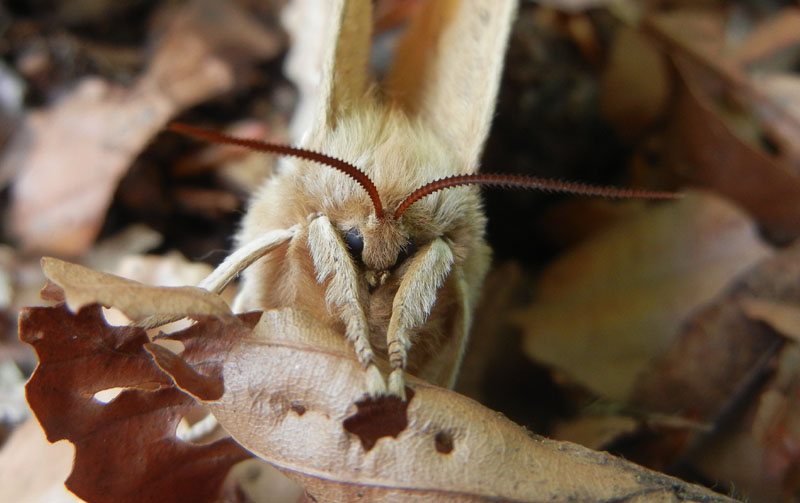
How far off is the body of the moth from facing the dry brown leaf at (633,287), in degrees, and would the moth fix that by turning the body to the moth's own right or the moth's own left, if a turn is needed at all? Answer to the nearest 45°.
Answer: approximately 135° to the moth's own left

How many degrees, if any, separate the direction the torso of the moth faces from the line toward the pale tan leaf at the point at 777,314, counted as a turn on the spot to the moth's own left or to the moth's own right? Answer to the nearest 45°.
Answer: approximately 90° to the moth's own left

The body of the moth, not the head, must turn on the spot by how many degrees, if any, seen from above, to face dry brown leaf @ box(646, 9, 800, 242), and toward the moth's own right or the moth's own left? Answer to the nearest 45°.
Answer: approximately 135° to the moth's own left

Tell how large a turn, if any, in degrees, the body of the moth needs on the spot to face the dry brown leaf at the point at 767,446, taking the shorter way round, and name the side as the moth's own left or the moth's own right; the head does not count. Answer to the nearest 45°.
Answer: approximately 90° to the moth's own left

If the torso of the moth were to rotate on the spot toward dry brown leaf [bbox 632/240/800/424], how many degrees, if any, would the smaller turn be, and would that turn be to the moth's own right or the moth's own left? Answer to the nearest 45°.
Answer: approximately 90° to the moth's own left

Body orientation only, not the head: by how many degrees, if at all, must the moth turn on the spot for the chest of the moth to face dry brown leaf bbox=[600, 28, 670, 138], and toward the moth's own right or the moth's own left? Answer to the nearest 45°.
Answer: approximately 135° to the moth's own left

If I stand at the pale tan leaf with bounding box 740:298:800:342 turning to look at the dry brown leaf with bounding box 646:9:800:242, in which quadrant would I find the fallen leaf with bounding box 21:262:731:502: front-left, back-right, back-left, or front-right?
back-left

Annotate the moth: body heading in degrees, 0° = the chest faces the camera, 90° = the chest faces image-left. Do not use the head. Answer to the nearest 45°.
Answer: approximately 0°
